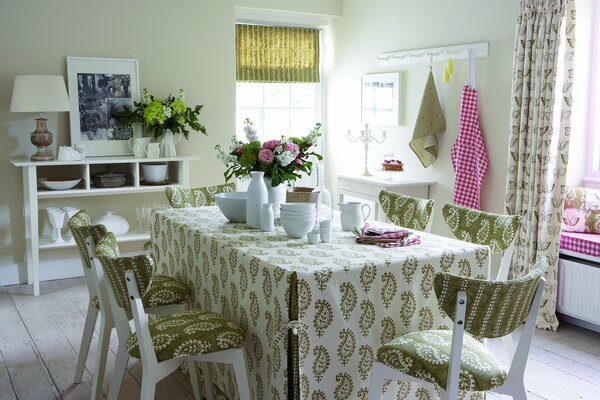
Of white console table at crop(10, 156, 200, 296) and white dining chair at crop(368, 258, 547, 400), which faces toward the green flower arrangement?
the white dining chair

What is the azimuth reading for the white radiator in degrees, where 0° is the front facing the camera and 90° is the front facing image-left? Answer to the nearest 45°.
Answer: approximately 45°

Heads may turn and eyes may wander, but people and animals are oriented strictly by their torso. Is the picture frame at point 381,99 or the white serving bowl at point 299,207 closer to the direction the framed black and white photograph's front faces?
the white serving bowl

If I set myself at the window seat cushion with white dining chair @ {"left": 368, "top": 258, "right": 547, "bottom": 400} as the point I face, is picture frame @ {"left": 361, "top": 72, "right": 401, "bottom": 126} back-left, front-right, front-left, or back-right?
back-right

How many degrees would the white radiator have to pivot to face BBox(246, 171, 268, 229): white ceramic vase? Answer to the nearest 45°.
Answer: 0° — it already faces it

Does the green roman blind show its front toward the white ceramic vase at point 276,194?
yes

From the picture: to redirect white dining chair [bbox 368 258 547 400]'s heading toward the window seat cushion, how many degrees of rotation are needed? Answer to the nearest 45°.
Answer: approximately 45° to its right

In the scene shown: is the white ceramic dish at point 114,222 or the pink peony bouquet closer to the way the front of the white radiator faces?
the pink peony bouquet

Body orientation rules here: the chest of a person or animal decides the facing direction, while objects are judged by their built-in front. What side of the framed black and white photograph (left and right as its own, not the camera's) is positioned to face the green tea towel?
left

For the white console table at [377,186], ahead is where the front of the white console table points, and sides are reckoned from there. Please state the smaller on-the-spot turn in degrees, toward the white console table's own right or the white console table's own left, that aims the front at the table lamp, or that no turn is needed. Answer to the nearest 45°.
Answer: approximately 45° to the white console table's own right

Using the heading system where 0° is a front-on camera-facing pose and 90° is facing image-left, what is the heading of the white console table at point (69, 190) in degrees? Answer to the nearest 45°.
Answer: approximately 0°

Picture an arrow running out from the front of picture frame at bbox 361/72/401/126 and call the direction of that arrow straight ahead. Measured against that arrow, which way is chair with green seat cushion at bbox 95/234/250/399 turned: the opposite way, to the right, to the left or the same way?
the opposite way
